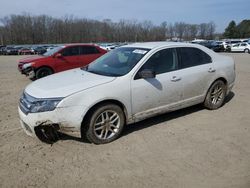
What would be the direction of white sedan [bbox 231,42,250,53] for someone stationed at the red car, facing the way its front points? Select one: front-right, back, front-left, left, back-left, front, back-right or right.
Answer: back

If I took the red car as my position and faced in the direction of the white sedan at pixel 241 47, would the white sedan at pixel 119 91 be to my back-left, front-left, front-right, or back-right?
back-right

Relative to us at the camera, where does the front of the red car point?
facing the viewer and to the left of the viewer

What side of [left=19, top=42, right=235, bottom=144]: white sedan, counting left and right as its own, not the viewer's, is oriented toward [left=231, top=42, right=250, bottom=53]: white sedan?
back

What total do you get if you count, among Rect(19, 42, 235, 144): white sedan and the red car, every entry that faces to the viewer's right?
0
